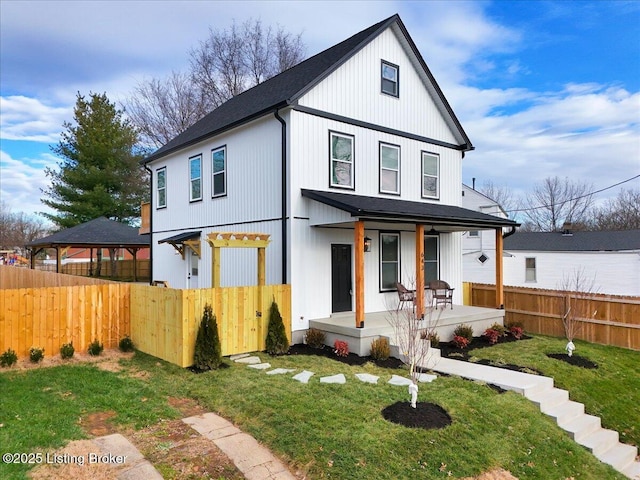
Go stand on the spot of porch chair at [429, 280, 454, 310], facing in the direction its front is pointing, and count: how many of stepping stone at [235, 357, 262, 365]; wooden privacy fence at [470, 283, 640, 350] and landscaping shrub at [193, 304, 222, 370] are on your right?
2

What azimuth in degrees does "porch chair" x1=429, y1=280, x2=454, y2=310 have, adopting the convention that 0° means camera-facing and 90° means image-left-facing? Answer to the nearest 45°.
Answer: approximately 315°

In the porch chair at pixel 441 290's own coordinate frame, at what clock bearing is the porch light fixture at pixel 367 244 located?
The porch light fixture is roughly at 3 o'clock from the porch chair.

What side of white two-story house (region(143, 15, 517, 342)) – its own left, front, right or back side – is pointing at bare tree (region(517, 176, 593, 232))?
left

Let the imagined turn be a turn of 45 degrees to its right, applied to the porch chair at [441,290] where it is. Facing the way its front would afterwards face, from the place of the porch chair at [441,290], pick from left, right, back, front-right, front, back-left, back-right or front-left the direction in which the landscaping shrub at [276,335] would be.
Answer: front-right

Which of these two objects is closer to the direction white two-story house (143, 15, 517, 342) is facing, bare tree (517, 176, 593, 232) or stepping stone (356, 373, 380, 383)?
the stepping stone

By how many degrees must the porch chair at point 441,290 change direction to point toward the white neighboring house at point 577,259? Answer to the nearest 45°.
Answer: approximately 90° to its left

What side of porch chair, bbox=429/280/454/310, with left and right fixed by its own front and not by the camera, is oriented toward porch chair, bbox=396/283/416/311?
right

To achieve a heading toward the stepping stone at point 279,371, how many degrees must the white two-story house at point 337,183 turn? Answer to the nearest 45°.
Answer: approximately 45° to its right

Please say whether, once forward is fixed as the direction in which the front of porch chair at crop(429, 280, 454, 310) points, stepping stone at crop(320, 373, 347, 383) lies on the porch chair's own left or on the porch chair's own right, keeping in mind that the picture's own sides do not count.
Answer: on the porch chair's own right
